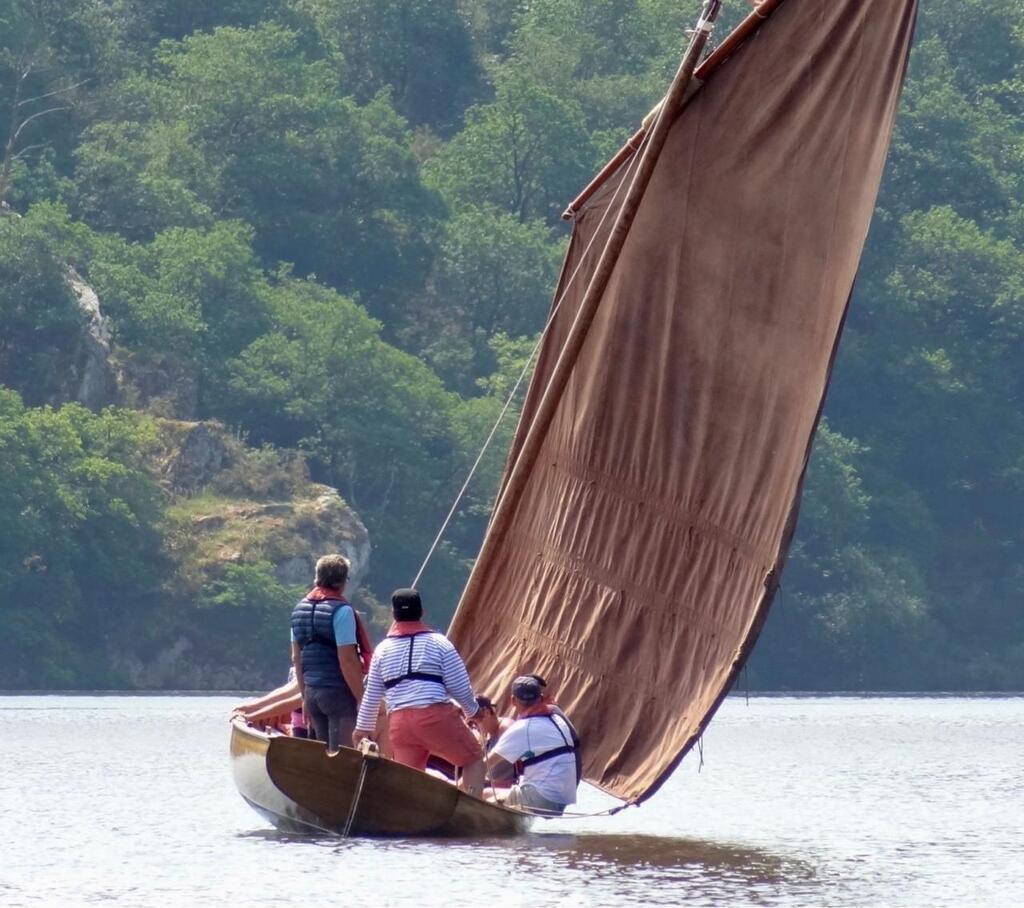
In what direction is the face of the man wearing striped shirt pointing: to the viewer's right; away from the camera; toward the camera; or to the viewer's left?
away from the camera

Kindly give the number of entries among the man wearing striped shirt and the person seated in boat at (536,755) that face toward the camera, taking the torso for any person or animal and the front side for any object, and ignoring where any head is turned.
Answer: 0

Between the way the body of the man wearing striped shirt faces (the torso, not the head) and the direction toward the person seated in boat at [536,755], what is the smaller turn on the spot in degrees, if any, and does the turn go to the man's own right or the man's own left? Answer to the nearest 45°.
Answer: approximately 45° to the man's own right

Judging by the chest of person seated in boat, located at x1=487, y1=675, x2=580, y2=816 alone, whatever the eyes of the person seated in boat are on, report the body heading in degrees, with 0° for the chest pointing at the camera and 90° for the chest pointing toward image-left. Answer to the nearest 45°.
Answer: approximately 135°

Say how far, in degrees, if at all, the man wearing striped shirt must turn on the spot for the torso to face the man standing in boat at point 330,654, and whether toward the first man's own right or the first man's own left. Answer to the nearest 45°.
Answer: approximately 45° to the first man's own left

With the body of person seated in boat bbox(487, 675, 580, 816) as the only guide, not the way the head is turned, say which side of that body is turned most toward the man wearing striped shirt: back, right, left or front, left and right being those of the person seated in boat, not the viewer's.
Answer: left

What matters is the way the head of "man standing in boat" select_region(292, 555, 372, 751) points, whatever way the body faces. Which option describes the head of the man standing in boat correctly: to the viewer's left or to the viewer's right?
to the viewer's right

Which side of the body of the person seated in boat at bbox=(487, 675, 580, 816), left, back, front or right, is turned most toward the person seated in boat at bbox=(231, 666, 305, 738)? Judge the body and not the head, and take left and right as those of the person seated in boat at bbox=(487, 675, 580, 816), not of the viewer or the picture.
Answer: front

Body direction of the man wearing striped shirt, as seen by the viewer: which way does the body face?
away from the camera
